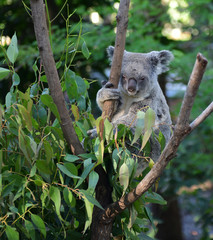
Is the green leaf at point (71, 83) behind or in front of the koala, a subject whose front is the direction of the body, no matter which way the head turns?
in front

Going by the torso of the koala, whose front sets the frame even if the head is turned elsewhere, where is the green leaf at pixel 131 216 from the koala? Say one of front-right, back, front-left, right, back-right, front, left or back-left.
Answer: front-left

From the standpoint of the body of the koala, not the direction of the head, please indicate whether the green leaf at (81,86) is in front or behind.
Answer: in front

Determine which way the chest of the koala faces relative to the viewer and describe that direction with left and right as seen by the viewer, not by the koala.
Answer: facing the viewer and to the left of the viewer

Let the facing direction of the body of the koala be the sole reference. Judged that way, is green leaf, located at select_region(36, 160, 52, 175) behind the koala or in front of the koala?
in front
